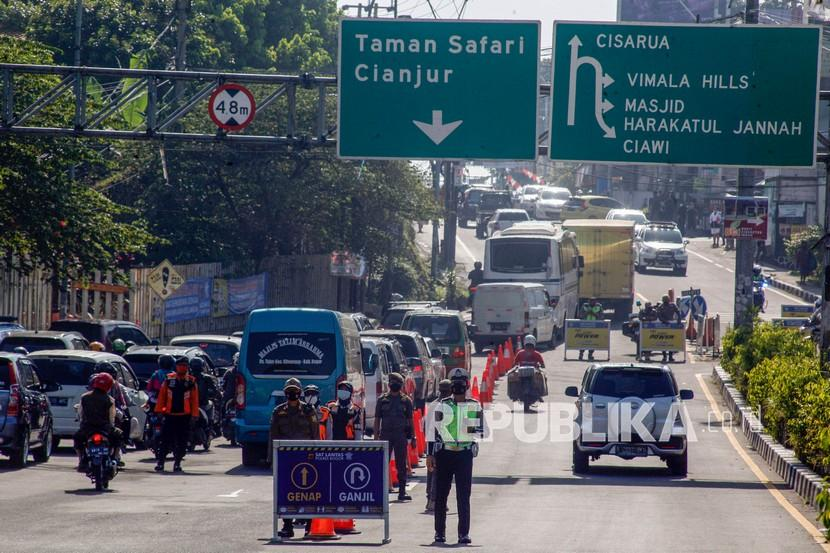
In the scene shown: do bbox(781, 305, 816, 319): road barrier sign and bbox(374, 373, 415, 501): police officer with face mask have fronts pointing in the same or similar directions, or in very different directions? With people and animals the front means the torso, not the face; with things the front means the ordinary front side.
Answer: same or similar directions

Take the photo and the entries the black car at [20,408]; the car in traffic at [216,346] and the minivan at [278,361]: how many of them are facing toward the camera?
0

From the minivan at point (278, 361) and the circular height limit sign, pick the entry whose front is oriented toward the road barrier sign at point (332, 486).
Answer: the circular height limit sign

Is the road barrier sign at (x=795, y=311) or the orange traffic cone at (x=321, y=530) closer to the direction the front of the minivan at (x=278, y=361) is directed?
the road barrier sign

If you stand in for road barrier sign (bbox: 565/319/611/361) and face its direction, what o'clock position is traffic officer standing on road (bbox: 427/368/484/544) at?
The traffic officer standing on road is roughly at 12 o'clock from the road barrier sign.

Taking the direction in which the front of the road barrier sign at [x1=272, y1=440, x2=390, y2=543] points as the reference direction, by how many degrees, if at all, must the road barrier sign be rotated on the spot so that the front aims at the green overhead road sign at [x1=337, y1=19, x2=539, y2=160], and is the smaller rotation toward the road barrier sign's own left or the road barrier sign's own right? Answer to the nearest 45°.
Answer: approximately 180°

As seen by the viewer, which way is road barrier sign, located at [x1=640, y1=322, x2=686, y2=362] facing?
toward the camera

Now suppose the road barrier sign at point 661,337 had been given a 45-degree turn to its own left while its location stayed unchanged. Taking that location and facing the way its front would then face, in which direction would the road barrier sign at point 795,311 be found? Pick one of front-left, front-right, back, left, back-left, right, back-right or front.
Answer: left

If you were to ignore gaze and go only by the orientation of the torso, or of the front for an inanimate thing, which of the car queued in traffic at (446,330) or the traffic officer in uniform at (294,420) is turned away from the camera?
the car queued in traffic

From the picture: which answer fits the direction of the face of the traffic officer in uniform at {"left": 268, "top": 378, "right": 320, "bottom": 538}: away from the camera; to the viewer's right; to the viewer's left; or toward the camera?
toward the camera

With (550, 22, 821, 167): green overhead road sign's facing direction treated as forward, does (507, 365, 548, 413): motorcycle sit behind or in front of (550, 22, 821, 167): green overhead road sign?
behind

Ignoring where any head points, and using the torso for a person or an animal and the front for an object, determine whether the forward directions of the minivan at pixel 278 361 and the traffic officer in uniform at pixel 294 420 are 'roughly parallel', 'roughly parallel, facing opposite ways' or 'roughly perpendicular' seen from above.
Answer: roughly parallel, facing opposite ways

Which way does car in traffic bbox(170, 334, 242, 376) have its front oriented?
away from the camera

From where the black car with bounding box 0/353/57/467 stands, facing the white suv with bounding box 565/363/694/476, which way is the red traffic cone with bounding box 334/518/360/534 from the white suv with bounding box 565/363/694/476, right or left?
right

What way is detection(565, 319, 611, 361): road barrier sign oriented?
toward the camera

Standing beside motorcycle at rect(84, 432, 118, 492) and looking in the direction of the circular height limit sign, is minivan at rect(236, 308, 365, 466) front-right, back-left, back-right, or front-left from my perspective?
front-right
